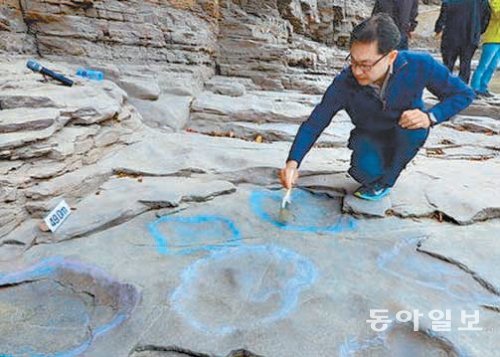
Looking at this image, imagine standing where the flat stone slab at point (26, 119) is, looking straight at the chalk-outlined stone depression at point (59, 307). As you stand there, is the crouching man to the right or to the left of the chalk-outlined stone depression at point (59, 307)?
left

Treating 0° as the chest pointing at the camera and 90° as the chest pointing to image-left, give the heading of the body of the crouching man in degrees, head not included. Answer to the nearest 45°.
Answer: approximately 45°

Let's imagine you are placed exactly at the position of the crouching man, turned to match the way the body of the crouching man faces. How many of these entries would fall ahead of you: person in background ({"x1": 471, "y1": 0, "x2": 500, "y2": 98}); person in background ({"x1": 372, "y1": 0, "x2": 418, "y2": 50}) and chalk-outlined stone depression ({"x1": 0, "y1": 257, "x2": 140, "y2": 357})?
1

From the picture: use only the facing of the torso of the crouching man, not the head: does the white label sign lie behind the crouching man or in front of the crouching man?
in front

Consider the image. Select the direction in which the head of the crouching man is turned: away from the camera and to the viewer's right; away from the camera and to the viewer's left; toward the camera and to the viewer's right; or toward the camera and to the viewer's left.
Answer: toward the camera and to the viewer's left

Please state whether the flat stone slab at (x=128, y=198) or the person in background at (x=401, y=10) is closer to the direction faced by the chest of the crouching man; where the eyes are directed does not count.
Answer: the flat stone slab

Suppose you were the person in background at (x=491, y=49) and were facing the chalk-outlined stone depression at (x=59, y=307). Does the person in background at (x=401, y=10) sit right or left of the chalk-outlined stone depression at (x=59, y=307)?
right

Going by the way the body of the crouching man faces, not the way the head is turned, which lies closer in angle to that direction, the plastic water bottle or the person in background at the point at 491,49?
the plastic water bottle

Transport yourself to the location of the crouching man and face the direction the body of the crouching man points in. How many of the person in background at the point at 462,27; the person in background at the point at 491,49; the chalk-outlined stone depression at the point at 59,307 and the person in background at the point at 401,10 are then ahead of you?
1

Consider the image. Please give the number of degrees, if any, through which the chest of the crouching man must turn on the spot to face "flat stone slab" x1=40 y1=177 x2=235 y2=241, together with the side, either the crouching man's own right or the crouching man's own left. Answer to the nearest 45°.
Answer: approximately 45° to the crouching man's own right

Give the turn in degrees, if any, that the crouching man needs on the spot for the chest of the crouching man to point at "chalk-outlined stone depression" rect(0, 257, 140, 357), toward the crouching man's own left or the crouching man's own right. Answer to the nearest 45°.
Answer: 0° — they already face it

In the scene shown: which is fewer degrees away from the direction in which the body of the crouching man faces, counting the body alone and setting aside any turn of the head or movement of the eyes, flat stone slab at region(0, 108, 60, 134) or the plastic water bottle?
the flat stone slab

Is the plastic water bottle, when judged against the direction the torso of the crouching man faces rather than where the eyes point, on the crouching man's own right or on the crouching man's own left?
on the crouching man's own right

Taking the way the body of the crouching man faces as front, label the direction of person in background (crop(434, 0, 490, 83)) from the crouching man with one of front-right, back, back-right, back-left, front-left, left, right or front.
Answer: back-right

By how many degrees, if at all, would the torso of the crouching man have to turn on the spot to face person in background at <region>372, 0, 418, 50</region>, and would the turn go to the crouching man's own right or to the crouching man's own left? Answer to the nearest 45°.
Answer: approximately 135° to the crouching man's own right

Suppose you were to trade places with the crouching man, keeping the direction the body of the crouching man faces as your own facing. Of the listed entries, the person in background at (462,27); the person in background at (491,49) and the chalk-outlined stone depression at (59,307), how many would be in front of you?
1
